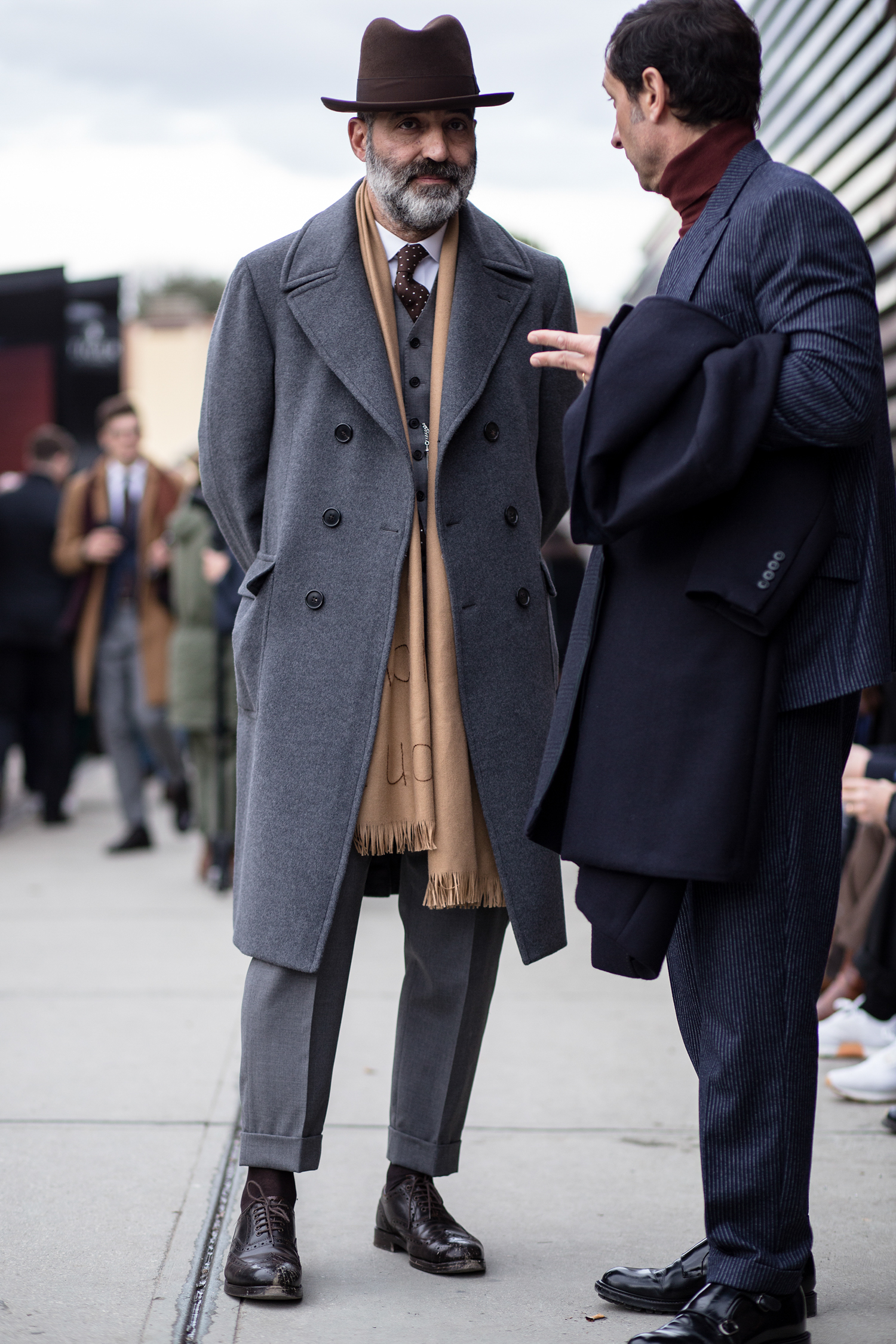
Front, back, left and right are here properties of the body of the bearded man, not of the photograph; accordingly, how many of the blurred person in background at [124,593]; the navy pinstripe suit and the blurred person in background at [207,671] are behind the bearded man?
2

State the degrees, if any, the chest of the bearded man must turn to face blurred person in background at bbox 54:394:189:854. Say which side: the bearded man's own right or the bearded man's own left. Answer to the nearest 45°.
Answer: approximately 180°

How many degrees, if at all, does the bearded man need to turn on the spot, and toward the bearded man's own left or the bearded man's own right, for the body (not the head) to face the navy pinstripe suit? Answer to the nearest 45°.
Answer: approximately 45° to the bearded man's own left

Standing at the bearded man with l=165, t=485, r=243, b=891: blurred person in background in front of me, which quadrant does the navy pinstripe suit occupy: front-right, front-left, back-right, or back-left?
back-right

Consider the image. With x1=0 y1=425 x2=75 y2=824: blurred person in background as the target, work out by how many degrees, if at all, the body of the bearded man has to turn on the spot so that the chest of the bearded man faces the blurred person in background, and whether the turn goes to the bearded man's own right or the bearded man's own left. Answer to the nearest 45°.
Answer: approximately 180°

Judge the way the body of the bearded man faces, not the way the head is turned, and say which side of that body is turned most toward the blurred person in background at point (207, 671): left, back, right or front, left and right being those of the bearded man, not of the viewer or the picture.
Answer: back

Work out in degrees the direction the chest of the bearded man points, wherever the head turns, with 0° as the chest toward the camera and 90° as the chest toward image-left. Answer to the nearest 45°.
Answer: approximately 0°

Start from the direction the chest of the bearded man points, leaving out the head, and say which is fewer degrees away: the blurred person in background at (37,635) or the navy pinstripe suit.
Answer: the navy pinstripe suit

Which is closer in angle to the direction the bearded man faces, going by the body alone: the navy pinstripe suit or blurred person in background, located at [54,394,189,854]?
the navy pinstripe suit
